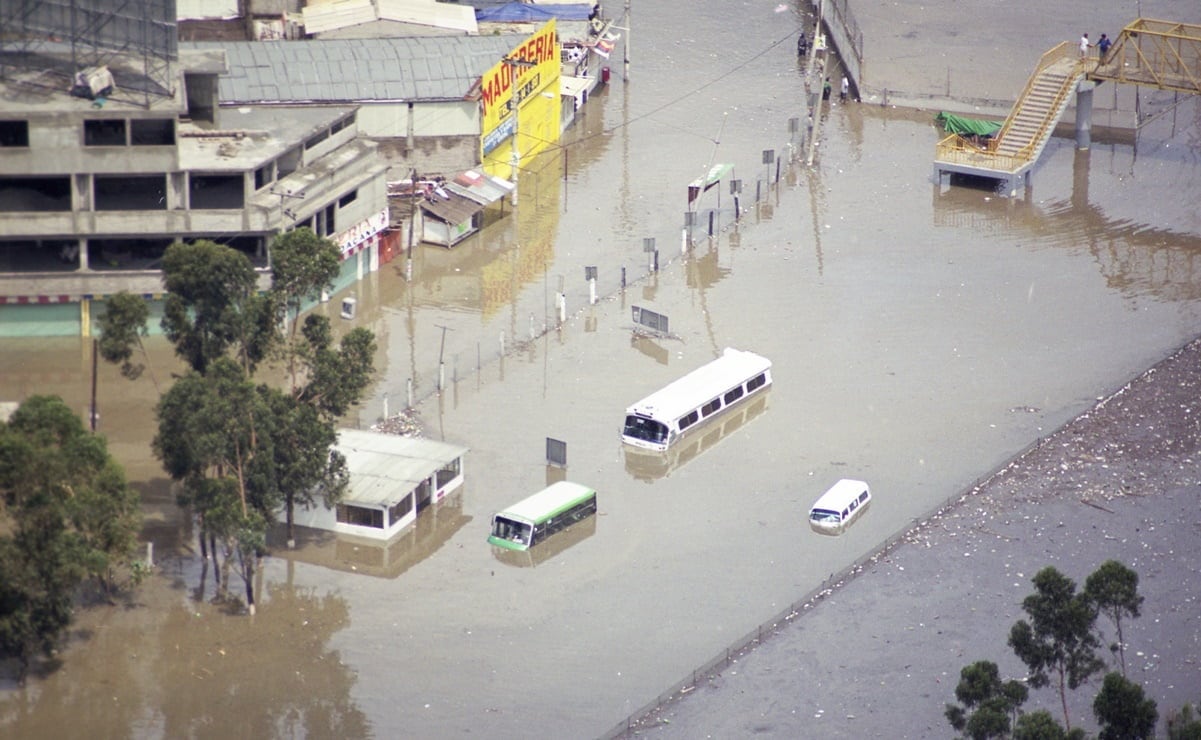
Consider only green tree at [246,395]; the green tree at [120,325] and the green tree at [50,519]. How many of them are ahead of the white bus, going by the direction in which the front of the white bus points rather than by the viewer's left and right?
3

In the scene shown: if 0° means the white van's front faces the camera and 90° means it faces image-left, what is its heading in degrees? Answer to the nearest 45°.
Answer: approximately 45°

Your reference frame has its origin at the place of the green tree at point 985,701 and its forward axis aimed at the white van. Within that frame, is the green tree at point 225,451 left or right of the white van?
left

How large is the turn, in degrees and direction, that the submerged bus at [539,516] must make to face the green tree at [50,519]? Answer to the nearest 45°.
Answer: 0° — it already faces it

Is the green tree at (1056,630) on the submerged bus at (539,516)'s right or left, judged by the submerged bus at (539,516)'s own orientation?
on its left

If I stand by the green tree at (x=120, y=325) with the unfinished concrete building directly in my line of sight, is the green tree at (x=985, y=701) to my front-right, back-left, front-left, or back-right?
back-right

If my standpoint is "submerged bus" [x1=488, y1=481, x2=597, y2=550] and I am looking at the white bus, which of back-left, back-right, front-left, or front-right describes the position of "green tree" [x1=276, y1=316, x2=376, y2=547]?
back-left

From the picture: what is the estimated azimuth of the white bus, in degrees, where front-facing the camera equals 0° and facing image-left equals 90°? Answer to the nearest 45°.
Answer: approximately 45°

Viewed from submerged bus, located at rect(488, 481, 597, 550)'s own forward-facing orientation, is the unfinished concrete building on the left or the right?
on its right
